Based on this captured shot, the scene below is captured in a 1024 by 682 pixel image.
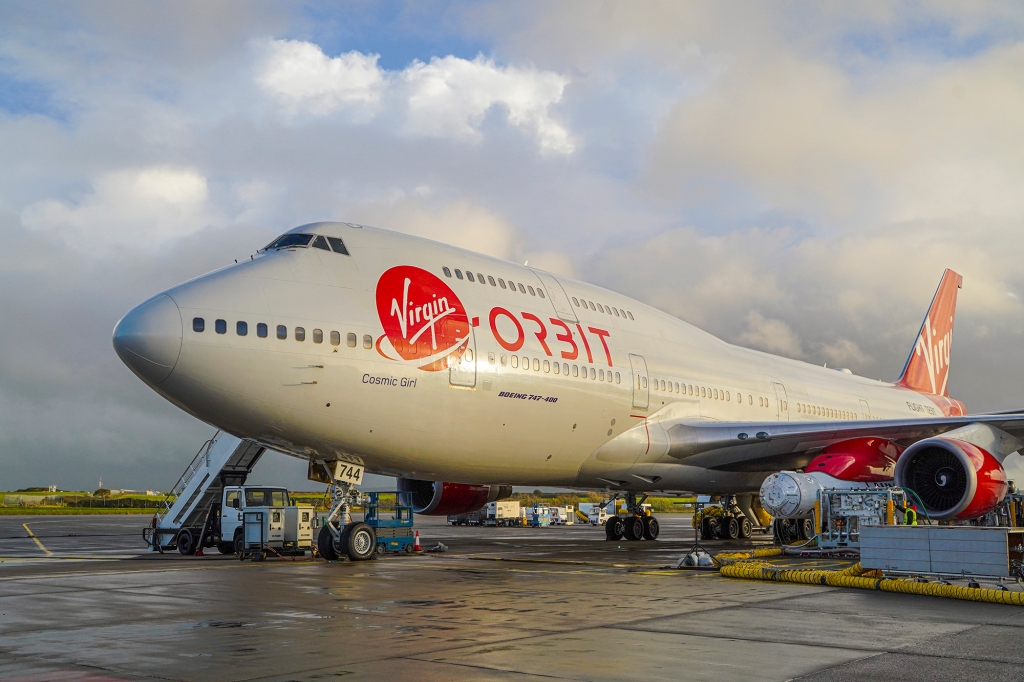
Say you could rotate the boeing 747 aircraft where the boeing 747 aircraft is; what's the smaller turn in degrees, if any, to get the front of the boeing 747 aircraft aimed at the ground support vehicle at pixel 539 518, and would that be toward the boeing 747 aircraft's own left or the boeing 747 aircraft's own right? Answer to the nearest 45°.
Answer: approximately 135° to the boeing 747 aircraft's own right

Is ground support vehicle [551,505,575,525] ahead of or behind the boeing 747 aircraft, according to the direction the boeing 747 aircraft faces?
behind

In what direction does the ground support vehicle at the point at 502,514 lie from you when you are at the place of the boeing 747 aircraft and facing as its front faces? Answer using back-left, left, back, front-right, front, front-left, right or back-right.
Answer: back-right

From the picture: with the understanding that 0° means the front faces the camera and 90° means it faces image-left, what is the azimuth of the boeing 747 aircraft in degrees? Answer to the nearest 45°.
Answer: approximately 45°
